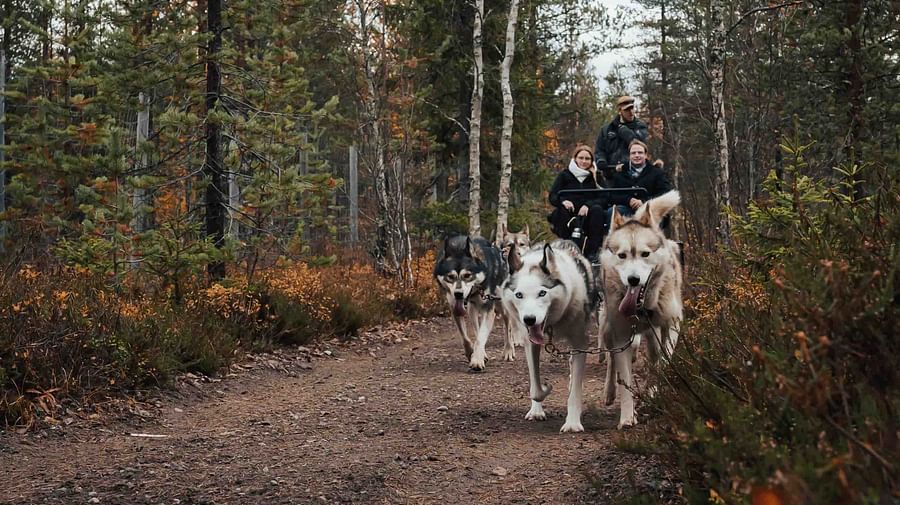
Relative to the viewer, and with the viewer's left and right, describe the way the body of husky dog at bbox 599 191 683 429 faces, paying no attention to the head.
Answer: facing the viewer

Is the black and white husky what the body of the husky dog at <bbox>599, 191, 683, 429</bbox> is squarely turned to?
no

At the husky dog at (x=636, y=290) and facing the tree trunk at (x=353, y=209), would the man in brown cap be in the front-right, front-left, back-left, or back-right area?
front-right

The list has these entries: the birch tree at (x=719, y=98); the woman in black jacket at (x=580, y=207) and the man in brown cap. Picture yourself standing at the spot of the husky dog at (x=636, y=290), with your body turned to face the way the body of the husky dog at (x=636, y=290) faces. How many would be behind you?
3

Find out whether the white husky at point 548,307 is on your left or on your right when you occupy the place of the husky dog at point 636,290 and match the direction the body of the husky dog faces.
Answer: on your right

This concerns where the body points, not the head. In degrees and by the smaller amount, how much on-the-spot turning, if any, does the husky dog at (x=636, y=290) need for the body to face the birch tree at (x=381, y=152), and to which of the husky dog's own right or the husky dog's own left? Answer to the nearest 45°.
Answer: approximately 135° to the husky dog's own right

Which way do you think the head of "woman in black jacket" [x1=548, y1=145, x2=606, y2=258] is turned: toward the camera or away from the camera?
toward the camera

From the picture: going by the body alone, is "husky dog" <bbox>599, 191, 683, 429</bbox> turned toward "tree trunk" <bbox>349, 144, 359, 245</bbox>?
no

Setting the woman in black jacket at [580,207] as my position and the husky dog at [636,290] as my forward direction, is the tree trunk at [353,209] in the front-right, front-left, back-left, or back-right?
back-right

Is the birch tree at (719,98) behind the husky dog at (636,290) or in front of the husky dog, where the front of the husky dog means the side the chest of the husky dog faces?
behind

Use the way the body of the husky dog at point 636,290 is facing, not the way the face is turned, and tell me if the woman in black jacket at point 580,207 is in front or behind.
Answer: behind

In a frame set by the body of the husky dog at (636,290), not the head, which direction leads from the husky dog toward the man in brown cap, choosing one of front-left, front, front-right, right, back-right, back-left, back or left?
back

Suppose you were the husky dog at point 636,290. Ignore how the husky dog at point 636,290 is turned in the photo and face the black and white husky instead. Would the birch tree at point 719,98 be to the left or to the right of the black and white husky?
right

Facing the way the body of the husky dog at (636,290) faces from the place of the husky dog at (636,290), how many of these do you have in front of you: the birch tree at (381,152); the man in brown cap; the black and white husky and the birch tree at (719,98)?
0
